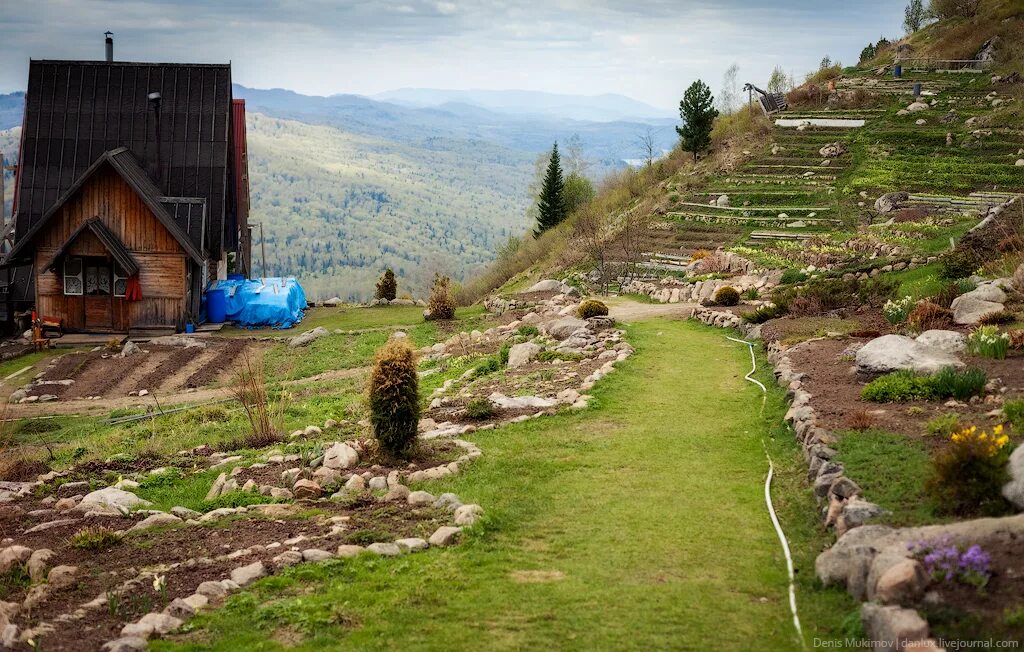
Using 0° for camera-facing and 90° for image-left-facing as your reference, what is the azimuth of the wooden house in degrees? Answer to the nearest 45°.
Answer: approximately 0°

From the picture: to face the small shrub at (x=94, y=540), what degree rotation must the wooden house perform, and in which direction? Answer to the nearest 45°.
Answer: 0° — it already faces it

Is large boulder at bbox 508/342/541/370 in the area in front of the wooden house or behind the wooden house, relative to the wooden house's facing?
in front

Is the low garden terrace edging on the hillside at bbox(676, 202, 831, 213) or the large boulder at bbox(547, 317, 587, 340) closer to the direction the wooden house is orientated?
the large boulder

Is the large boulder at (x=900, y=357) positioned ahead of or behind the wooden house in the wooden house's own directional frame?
ahead

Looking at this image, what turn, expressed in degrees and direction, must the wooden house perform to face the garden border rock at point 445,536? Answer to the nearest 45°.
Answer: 0° — it already faces it

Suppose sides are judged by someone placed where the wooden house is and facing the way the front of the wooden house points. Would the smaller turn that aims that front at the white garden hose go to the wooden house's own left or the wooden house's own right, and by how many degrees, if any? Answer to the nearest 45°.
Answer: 0° — it already faces it

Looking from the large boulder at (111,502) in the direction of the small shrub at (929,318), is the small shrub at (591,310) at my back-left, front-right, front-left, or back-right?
front-left

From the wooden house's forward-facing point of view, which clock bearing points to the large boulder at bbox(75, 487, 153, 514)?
The large boulder is roughly at 12 o'clock from the wooden house.
